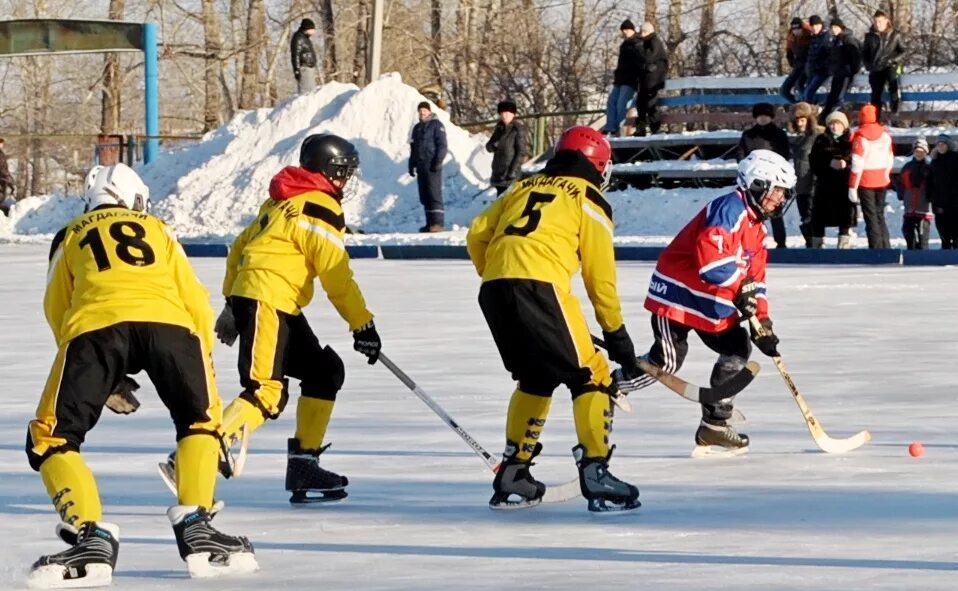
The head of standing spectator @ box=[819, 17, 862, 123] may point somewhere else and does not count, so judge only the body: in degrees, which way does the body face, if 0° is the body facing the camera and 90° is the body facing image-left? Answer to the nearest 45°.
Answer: approximately 45°

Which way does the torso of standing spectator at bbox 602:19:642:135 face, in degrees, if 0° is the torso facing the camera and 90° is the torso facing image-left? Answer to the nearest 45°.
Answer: approximately 45°

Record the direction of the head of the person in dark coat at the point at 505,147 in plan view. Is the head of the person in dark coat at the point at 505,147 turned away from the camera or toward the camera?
toward the camera

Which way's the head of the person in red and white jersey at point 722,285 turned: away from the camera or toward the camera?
toward the camera

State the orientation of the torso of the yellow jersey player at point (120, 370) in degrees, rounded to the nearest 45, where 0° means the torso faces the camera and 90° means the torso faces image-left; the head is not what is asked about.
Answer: approximately 180°

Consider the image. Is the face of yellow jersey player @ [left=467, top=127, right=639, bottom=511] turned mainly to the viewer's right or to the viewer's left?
to the viewer's right

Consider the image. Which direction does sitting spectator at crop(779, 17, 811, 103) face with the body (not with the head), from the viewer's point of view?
toward the camera

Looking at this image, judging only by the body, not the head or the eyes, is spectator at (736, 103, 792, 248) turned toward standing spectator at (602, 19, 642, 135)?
no

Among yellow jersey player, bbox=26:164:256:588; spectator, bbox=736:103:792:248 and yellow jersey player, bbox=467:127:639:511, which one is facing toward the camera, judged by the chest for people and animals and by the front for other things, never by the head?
the spectator

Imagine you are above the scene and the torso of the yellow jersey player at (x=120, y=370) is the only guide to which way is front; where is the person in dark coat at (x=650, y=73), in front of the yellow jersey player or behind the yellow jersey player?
in front

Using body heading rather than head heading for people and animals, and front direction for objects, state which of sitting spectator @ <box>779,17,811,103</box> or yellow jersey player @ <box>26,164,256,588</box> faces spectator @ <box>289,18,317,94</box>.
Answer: the yellow jersey player

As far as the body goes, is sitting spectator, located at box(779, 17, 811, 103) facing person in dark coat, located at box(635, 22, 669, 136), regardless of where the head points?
no

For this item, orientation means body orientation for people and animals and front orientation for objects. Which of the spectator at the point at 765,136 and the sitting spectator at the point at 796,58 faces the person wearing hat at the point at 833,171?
the sitting spectator

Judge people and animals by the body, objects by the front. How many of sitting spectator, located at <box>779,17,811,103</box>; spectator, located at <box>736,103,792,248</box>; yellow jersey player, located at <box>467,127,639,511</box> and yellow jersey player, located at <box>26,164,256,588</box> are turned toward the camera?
2

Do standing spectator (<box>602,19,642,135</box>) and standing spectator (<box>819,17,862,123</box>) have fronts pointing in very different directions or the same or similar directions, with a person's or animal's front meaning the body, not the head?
same or similar directions

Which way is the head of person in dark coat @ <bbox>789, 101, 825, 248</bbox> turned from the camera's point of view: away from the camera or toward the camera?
toward the camera
